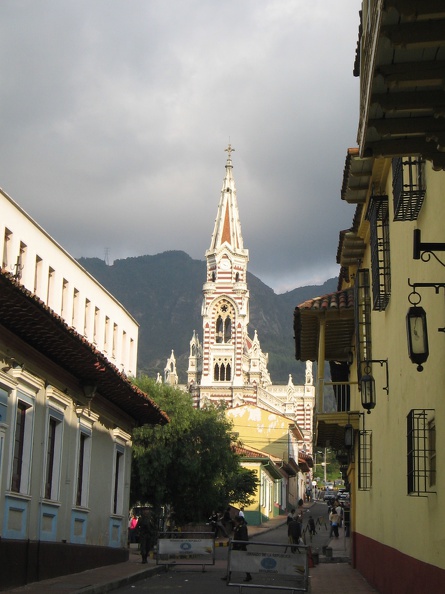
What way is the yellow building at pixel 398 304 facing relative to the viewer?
to the viewer's left

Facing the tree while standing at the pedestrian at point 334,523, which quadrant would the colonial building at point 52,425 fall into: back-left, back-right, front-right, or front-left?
front-left

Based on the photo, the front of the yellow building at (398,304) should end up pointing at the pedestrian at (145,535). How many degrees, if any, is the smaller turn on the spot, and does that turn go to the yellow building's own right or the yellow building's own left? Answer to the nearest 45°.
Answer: approximately 45° to the yellow building's own right

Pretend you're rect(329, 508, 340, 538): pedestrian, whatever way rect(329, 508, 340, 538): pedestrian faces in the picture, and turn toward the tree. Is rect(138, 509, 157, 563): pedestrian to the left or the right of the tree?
left

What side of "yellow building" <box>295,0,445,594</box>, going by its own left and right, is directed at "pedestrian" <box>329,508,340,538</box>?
right

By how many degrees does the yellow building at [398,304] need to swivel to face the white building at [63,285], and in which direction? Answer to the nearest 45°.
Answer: approximately 45° to its right

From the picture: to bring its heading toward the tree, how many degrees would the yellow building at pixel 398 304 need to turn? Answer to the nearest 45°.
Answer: approximately 90° to its right

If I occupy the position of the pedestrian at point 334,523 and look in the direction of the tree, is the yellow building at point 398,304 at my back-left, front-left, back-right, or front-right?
front-left
